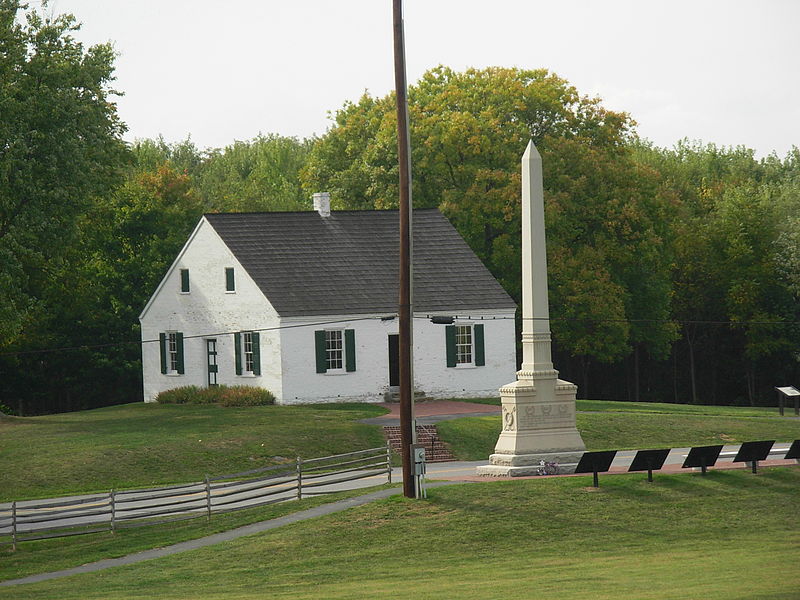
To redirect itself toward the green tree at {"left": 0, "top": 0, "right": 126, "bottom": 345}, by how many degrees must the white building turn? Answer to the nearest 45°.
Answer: approximately 135° to its right

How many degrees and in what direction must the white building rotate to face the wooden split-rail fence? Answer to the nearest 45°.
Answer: approximately 45° to its right

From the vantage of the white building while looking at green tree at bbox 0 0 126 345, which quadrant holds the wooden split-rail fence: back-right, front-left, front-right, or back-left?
front-left

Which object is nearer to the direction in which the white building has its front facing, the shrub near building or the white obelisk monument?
the white obelisk monument

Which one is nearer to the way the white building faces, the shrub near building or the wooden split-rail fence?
the wooden split-rail fence

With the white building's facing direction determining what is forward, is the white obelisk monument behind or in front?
in front

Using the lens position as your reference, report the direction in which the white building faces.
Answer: facing the viewer and to the right of the viewer
